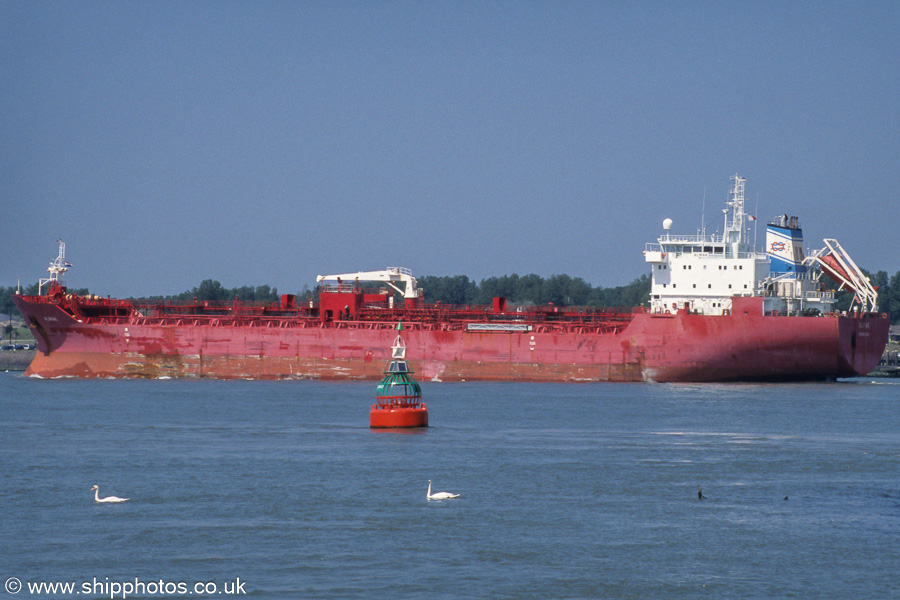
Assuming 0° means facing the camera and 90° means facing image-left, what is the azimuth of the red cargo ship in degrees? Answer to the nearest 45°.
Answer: approximately 90°
